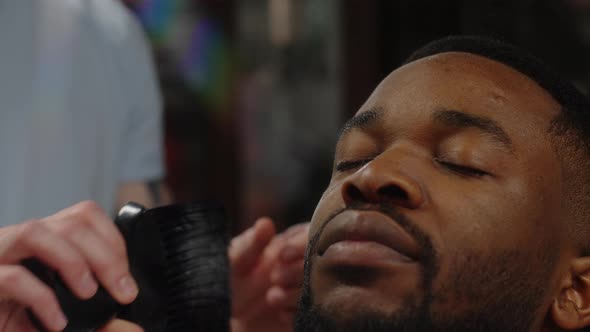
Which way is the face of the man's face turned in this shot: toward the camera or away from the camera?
toward the camera
